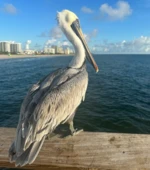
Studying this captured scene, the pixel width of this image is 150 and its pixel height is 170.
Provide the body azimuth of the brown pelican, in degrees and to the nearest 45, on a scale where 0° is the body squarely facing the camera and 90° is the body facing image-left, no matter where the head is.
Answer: approximately 225°
